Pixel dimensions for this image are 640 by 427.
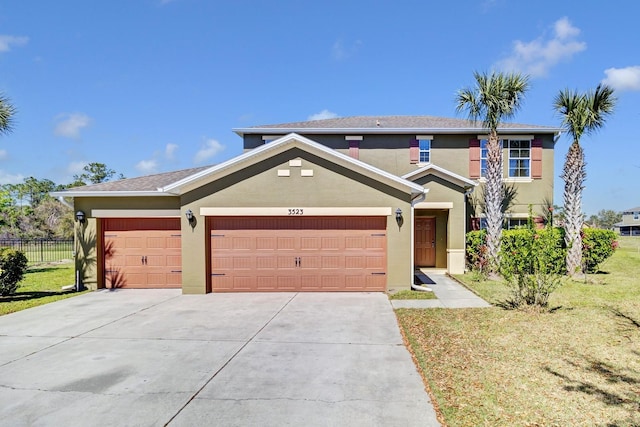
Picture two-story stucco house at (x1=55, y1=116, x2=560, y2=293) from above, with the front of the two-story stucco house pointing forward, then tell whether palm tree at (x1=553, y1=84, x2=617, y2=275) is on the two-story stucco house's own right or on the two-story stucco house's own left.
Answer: on the two-story stucco house's own left

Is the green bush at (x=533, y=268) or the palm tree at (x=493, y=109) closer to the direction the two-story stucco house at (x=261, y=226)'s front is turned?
the green bush

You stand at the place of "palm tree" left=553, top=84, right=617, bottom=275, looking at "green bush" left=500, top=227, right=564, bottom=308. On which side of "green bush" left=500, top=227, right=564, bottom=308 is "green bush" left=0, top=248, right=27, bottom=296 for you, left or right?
right

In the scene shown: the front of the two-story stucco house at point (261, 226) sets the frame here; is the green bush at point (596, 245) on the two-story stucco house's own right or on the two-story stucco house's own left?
on the two-story stucco house's own left

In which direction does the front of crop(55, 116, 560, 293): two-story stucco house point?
toward the camera

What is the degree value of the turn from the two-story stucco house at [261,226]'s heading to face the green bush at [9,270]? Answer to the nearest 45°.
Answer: approximately 90° to its right

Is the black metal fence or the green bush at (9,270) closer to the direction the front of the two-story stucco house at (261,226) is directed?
the green bush
